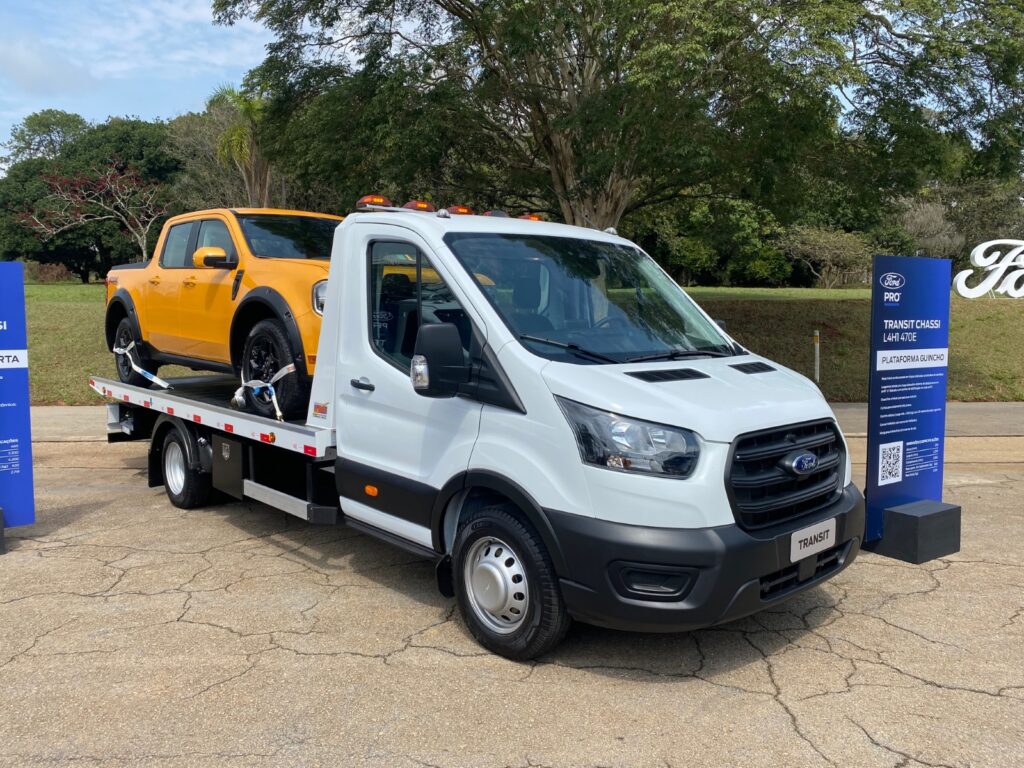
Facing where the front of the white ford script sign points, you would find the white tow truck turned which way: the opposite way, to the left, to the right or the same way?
to the left

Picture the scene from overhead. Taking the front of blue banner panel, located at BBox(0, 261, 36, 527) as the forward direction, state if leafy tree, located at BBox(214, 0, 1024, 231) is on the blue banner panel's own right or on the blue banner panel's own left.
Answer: on the blue banner panel's own left

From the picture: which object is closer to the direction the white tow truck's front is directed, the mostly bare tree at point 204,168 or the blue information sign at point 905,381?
the blue information sign

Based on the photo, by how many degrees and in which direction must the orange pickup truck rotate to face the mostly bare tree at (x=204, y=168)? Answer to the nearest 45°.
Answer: approximately 135° to its left

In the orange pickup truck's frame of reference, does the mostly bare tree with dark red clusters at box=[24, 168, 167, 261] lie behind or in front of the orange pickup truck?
behind

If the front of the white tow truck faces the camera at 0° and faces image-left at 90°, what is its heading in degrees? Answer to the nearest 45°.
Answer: approximately 315°

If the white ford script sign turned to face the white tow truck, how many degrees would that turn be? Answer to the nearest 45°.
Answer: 0° — it already faces it

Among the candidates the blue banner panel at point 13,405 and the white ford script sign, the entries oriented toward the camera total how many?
2

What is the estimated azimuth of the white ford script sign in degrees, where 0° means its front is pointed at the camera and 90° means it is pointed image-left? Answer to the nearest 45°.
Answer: approximately 0°

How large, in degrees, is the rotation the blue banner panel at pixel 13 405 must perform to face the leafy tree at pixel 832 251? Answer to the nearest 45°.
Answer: approximately 135° to its left

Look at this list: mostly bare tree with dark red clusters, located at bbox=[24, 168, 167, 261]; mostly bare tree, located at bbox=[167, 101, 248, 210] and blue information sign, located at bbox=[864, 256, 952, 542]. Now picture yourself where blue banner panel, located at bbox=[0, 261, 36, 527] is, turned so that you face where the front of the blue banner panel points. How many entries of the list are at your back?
2

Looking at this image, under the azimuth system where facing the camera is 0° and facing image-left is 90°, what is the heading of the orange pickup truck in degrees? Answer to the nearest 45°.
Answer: approximately 315°

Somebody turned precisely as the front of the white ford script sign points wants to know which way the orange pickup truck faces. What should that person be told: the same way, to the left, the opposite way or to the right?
to the left

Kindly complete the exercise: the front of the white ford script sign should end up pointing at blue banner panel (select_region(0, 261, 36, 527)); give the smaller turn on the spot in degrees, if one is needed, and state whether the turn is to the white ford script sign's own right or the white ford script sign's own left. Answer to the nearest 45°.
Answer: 0° — it already faces it

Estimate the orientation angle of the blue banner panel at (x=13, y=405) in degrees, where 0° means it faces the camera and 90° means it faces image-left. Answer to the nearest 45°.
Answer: approximately 0°
